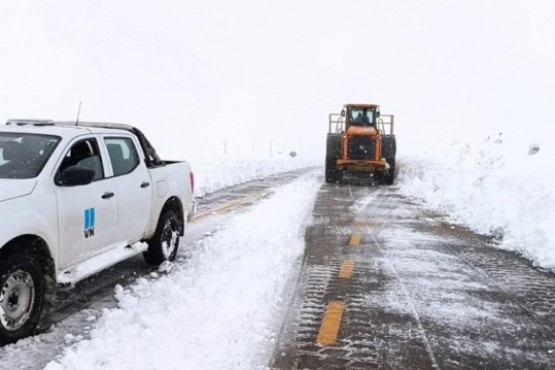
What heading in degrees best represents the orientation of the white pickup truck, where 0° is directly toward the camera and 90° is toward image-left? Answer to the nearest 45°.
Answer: approximately 45°

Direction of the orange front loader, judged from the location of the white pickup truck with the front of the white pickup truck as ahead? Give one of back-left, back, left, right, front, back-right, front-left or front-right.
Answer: back
